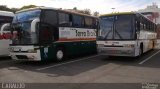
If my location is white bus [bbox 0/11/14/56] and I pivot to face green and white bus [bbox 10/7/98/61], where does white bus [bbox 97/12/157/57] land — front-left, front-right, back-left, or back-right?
front-left

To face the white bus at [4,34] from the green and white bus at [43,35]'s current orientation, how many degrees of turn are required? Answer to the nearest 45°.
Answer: approximately 90° to its right

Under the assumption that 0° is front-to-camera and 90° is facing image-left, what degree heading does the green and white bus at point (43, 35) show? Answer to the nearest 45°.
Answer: approximately 45°

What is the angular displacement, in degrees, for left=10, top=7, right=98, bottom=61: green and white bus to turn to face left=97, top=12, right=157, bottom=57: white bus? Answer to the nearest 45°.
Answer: approximately 135° to its left
